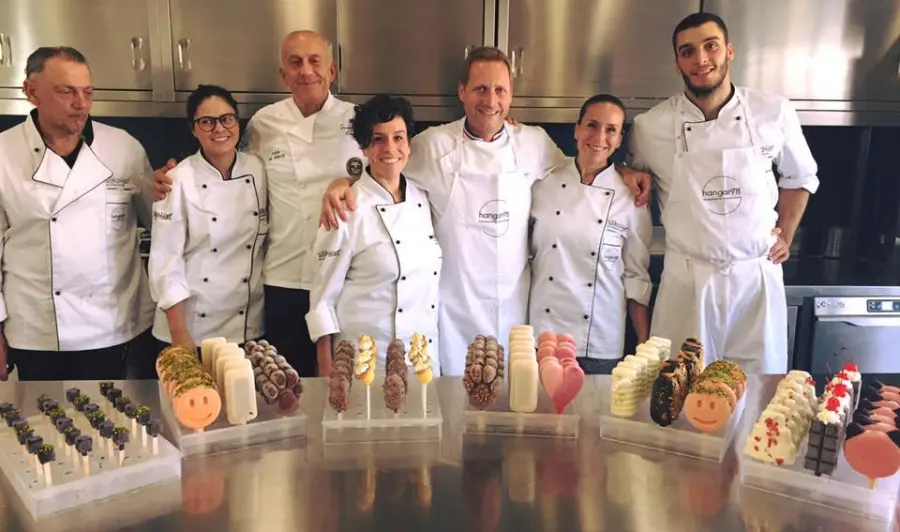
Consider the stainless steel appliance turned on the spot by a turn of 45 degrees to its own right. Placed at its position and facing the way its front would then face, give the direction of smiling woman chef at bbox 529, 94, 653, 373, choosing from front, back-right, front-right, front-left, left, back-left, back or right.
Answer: front

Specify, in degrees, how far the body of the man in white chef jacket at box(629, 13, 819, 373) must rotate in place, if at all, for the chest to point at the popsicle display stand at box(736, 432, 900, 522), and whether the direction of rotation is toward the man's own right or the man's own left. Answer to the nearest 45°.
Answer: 0° — they already face it

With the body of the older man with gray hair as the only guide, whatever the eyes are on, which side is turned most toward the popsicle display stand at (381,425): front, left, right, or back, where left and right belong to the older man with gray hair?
front

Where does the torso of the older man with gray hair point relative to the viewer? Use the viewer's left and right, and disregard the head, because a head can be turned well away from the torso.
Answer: facing the viewer

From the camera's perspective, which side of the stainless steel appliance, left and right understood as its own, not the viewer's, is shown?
front

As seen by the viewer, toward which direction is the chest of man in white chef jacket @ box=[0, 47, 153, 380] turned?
toward the camera

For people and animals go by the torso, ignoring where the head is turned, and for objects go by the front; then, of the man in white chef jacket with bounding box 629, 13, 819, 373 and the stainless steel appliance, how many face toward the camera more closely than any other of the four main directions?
2

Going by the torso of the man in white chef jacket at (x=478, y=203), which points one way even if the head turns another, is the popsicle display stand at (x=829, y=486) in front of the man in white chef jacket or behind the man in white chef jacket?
in front

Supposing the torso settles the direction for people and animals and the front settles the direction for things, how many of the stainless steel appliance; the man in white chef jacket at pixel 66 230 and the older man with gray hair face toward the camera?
3

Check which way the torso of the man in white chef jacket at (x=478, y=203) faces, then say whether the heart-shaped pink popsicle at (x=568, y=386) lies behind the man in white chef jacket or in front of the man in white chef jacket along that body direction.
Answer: in front

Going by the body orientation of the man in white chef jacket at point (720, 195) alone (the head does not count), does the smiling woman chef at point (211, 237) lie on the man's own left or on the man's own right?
on the man's own right

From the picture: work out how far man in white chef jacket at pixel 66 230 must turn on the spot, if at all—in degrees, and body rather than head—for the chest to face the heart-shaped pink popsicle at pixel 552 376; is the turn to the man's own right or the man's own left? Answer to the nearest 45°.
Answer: approximately 45° to the man's own left

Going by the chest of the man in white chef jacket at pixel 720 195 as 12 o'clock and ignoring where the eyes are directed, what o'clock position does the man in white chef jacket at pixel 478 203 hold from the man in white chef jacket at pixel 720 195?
the man in white chef jacket at pixel 478 203 is roughly at 2 o'clock from the man in white chef jacket at pixel 720 195.

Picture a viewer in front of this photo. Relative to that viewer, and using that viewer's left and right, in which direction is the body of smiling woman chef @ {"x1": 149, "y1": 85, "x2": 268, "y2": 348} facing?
facing the viewer and to the right of the viewer
